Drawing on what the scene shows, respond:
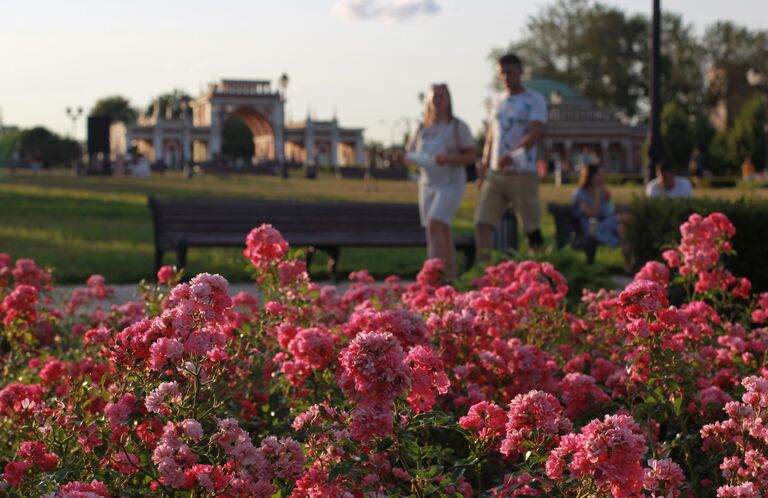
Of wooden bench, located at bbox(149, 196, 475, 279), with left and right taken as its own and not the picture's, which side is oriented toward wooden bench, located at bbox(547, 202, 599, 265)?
left

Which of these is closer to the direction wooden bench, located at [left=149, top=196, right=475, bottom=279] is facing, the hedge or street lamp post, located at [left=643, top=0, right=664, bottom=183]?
the hedge

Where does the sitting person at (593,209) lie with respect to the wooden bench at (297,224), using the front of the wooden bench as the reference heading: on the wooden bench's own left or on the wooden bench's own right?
on the wooden bench's own left

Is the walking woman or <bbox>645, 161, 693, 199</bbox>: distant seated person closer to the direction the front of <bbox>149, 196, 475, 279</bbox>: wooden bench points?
the walking woman

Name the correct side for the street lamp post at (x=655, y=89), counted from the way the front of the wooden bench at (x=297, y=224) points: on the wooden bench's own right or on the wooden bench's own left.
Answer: on the wooden bench's own left

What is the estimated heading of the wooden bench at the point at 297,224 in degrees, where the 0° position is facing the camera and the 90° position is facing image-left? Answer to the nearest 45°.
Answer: approximately 0°
